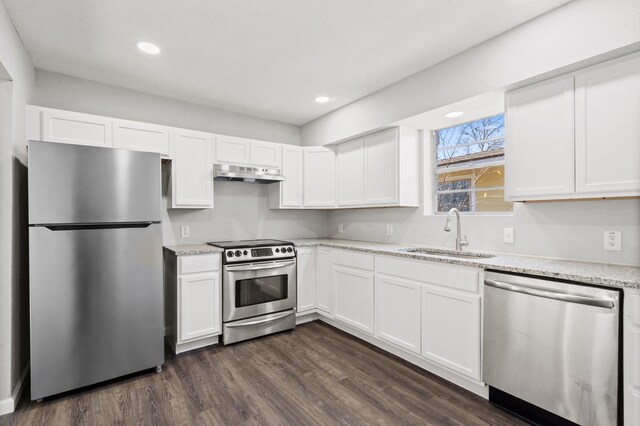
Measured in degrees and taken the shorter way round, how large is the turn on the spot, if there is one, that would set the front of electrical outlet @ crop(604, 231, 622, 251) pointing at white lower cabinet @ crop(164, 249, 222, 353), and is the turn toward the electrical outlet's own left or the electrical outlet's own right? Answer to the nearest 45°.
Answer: approximately 45° to the electrical outlet's own right

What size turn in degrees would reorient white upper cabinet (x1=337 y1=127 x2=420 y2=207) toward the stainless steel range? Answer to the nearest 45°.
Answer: approximately 45° to its right

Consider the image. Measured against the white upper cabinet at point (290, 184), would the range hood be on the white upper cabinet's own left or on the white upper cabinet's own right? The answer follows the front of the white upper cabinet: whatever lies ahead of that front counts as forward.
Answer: on the white upper cabinet's own right

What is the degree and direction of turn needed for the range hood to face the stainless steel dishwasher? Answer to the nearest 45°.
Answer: approximately 45° to its left

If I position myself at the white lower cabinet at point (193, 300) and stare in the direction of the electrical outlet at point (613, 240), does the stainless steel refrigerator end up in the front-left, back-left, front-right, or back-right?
back-right

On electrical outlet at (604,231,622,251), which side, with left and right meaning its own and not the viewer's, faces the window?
right

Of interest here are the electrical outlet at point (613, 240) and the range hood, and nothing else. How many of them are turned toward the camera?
2

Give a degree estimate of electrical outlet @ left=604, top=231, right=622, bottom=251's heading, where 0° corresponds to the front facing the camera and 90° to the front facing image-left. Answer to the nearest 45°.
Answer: approximately 0°
